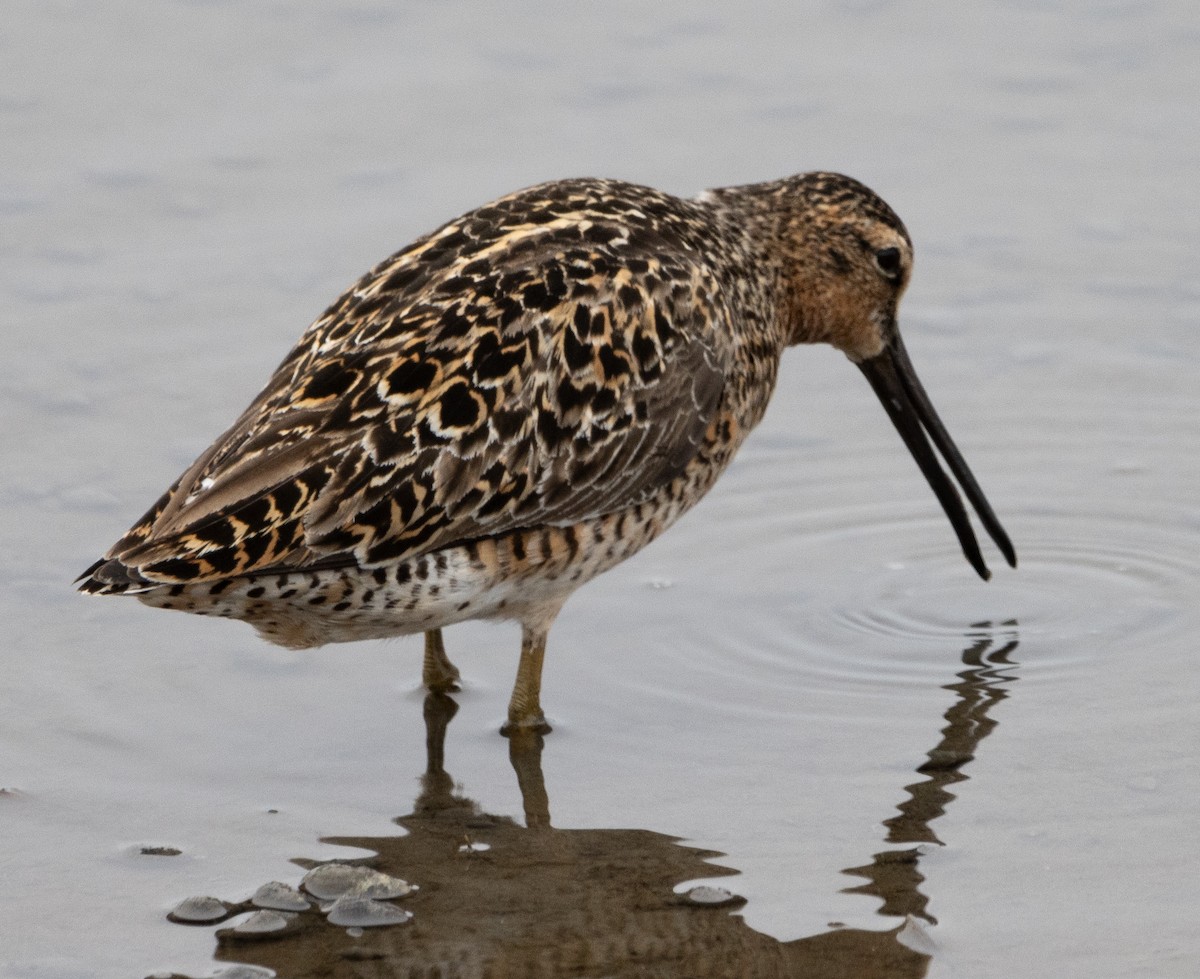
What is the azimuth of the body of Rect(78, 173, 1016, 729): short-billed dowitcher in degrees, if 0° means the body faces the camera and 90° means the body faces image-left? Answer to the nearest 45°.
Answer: approximately 270°

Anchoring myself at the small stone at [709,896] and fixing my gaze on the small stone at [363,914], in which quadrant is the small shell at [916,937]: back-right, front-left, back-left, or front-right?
back-left
